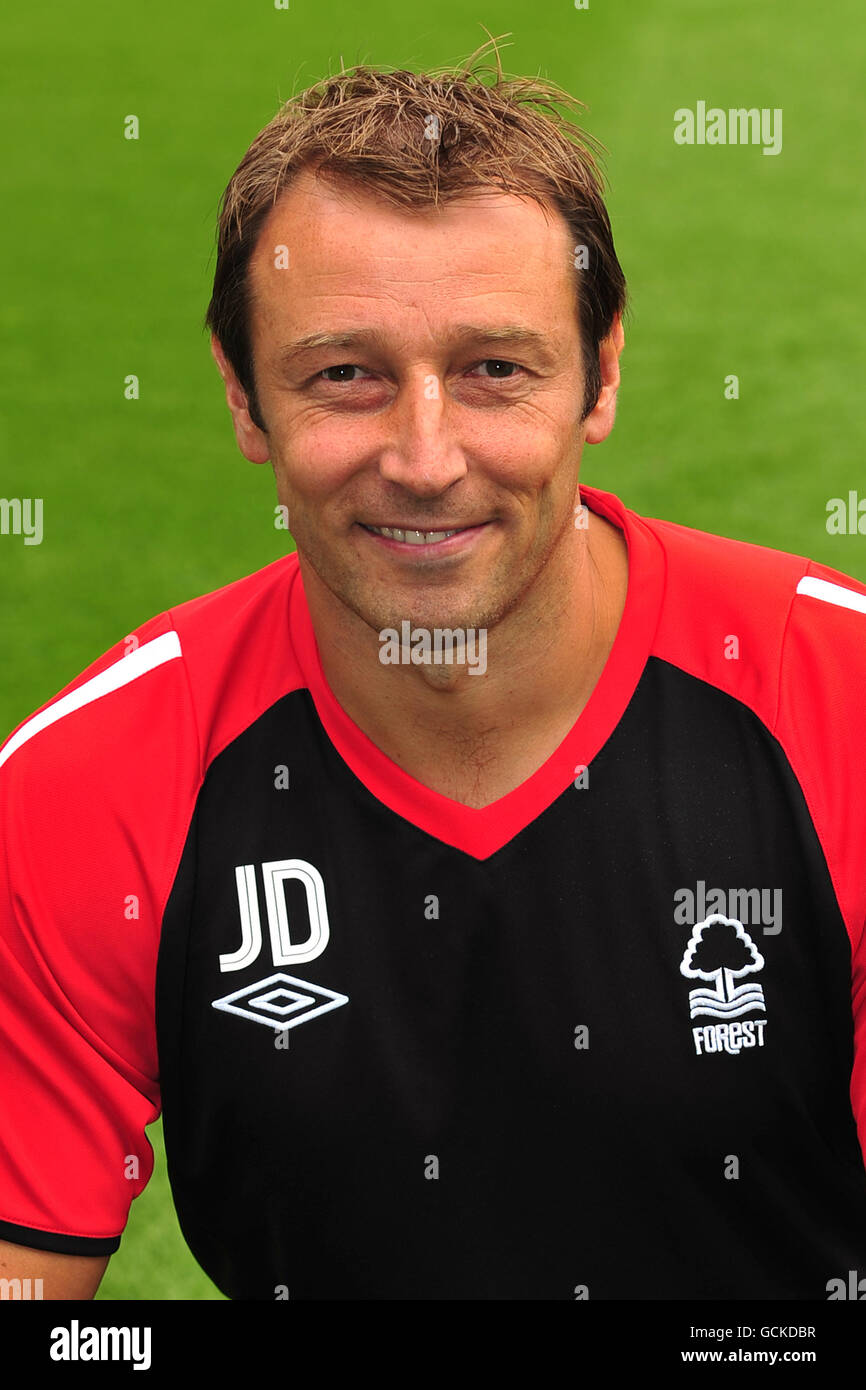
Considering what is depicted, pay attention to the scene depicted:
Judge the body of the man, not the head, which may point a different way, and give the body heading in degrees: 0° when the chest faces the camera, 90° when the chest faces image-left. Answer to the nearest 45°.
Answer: approximately 0°
